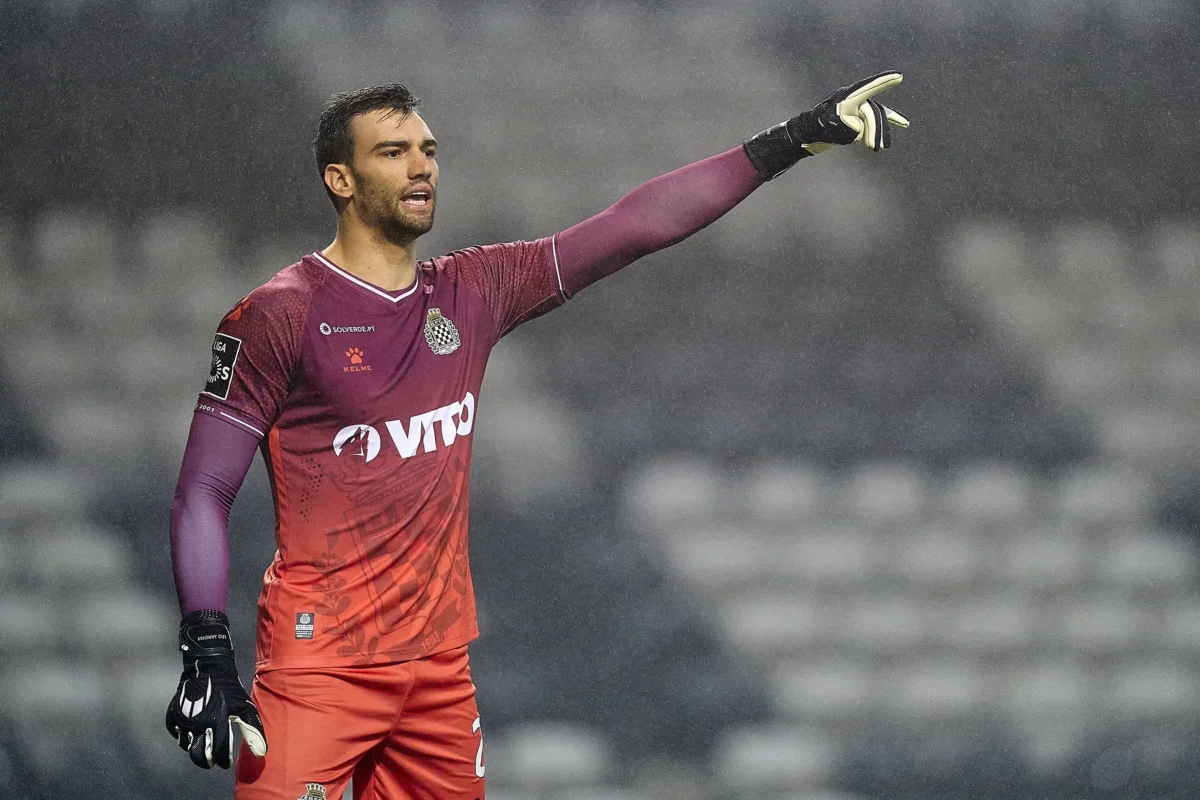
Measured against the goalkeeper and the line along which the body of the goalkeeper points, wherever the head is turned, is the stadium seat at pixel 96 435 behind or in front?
behind

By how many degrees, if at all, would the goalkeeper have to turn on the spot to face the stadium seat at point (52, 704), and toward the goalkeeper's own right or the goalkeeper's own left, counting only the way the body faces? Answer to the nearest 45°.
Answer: approximately 180°

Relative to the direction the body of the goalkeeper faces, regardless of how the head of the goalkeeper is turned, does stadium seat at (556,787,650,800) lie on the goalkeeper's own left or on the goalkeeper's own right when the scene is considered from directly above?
on the goalkeeper's own left

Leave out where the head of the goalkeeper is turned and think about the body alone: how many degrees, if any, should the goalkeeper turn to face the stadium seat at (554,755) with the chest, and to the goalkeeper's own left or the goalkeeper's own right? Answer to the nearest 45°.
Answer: approximately 135° to the goalkeeper's own left

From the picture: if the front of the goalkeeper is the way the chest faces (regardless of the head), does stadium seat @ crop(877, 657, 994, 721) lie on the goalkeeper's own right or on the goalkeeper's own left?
on the goalkeeper's own left

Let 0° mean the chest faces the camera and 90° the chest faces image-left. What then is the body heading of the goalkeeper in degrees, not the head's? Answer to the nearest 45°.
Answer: approximately 315°
